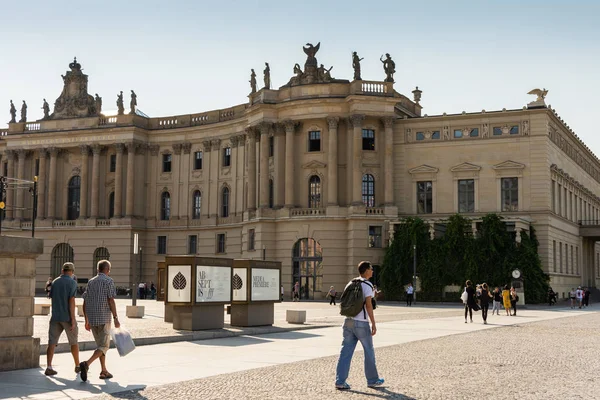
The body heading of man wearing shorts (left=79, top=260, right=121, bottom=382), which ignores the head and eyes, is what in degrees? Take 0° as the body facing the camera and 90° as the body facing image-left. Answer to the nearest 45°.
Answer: approximately 225°

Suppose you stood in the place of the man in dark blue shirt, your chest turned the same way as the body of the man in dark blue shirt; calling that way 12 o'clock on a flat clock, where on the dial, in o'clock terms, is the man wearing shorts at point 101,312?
The man wearing shorts is roughly at 3 o'clock from the man in dark blue shirt.

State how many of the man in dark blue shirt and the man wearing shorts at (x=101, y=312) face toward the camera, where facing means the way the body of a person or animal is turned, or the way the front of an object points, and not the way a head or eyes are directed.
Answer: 0

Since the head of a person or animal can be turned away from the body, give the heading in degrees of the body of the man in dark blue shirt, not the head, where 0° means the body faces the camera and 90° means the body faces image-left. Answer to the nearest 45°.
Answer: approximately 225°

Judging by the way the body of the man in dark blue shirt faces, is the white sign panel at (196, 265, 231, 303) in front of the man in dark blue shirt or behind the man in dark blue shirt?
in front

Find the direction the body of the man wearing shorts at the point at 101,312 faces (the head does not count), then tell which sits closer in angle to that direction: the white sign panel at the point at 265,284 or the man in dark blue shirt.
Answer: the white sign panel

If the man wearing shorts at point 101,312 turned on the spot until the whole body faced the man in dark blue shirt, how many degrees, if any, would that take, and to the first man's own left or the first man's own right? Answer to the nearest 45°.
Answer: approximately 90° to the first man's own left

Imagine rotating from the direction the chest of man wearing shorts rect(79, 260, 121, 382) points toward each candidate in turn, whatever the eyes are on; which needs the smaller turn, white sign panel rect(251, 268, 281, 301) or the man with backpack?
the white sign panel
